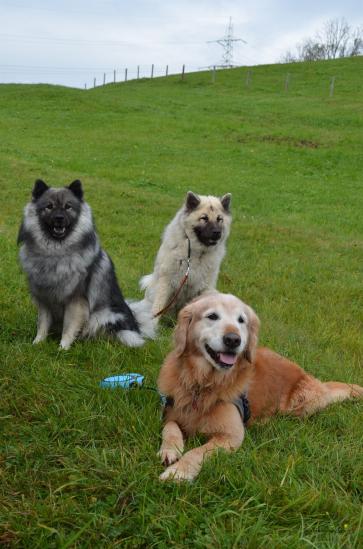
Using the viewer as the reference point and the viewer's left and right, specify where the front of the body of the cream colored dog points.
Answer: facing the viewer and to the right of the viewer

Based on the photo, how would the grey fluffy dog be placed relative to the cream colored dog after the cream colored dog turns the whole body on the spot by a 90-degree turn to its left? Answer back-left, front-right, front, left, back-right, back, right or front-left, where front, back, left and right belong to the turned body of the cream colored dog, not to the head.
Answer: back

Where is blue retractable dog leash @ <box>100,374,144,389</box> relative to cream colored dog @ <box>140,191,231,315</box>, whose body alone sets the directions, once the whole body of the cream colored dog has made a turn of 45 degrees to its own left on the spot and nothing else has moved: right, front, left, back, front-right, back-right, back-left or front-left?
right

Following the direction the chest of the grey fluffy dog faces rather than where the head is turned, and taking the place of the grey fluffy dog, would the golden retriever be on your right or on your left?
on your left

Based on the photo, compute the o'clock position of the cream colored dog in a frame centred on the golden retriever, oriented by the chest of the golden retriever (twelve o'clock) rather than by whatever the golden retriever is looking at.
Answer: The cream colored dog is roughly at 4 o'clock from the golden retriever.

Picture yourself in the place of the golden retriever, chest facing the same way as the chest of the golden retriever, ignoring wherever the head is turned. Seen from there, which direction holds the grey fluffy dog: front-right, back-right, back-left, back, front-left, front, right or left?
right

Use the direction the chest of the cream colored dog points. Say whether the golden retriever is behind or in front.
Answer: in front

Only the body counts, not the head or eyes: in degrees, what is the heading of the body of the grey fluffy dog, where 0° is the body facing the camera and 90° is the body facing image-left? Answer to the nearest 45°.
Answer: approximately 45°

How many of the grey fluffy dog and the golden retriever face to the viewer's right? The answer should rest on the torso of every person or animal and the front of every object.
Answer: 0

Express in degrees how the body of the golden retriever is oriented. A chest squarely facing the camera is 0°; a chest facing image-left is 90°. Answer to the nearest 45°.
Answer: approximately 45°
